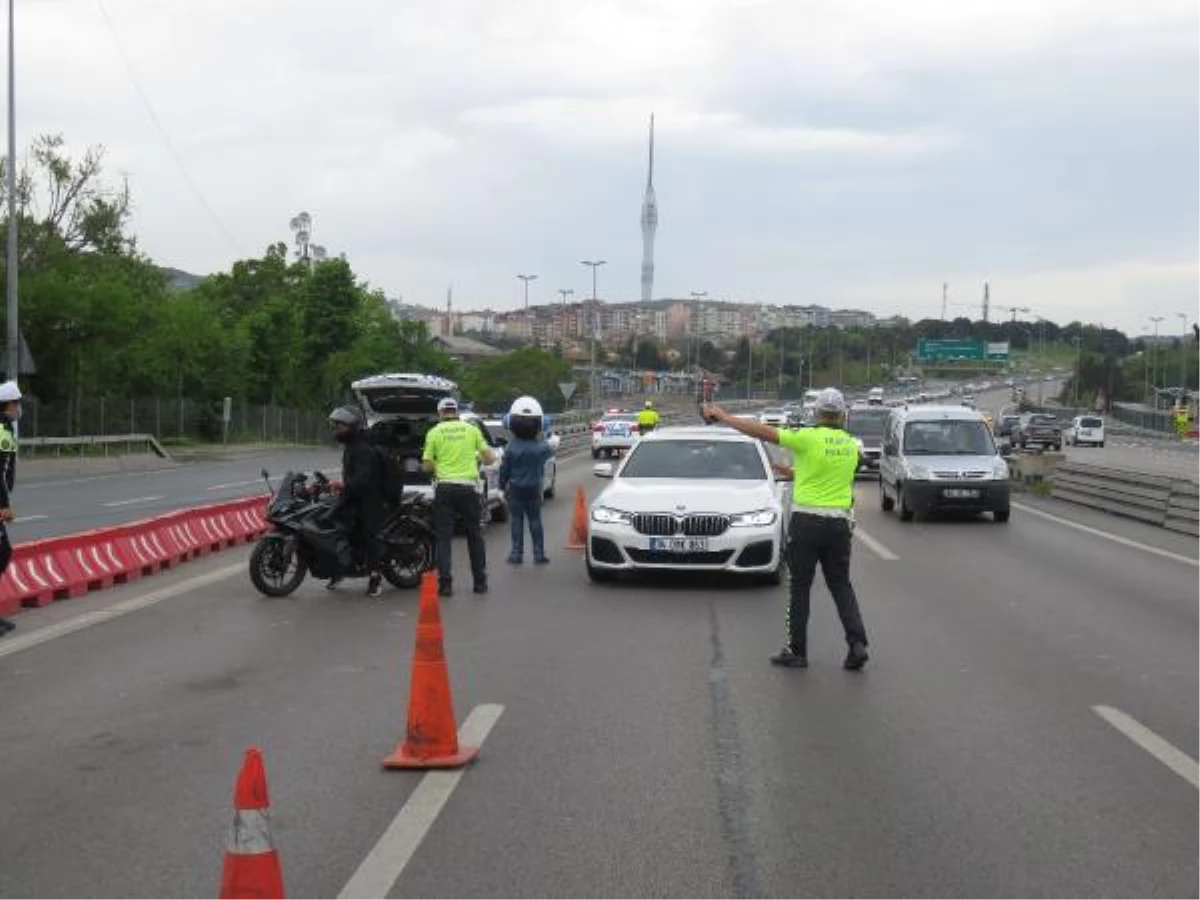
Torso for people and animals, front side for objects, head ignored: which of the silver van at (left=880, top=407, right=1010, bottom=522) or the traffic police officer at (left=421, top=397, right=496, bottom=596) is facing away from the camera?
the traffic police officer

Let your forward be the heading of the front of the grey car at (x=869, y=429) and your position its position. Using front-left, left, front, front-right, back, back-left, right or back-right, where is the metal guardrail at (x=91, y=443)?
right

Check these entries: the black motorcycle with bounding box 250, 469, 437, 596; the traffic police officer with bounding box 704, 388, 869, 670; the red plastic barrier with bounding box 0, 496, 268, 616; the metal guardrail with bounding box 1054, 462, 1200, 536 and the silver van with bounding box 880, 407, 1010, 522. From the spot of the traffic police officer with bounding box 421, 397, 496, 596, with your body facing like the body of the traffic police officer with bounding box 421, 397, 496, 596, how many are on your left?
2

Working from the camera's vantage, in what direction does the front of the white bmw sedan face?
facing the viewer

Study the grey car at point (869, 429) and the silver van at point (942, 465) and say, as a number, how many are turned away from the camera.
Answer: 0

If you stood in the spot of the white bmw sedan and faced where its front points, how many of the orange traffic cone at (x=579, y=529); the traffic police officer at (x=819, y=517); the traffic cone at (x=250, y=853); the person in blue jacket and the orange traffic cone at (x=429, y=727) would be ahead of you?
3

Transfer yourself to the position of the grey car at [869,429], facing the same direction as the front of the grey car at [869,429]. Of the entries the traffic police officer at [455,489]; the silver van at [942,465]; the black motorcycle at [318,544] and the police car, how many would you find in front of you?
3

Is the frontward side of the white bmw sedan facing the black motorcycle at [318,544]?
no

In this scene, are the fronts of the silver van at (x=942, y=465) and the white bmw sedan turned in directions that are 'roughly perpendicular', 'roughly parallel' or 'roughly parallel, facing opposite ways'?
roughly parallel

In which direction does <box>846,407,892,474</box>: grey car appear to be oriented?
toward the camera

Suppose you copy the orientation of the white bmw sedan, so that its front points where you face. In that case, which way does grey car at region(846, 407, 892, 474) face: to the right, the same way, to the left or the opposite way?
the same way

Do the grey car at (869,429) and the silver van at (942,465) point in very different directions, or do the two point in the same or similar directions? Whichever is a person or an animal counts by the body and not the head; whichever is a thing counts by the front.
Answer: same or similar directions

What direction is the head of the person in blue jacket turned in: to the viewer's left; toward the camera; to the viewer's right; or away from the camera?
away from the camera

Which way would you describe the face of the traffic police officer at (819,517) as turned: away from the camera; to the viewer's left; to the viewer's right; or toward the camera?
away from the camera

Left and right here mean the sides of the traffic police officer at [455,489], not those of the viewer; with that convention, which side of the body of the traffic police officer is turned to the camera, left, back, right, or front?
back

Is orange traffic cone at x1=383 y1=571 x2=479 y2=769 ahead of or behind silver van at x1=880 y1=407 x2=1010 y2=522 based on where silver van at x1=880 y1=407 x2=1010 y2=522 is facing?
ahead

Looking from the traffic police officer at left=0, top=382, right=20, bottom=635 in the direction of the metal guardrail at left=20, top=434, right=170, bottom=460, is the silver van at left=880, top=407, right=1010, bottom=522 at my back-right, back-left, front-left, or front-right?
front-right
